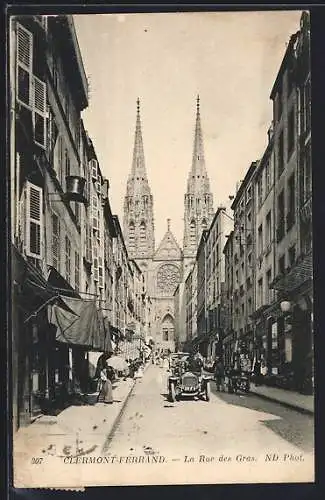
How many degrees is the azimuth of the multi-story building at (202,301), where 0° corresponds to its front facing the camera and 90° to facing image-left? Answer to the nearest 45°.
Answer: approximately 90°

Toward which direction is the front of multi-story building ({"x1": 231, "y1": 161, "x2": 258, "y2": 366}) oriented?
to the viewer's left

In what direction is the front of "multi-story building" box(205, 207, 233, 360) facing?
to the viewer's left

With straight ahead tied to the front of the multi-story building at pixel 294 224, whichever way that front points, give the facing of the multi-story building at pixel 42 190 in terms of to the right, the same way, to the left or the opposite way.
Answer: the opposite way

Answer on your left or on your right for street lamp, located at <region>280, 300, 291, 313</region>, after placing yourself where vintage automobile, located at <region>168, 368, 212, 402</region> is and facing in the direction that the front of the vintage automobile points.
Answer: on your left

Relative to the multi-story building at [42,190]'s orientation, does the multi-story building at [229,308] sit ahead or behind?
ahead

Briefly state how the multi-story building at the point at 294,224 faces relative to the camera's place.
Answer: facing to the left of the viewer

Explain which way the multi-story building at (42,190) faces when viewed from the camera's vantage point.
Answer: facing to the right of the viewer

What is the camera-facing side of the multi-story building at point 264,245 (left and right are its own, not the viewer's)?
left
